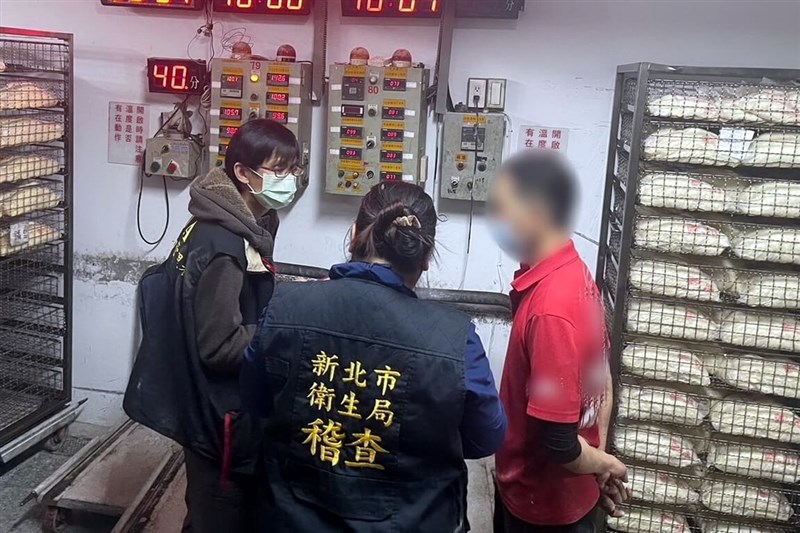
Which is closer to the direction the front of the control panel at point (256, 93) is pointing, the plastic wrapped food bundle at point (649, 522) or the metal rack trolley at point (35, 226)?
the plastic wrapped food bundle

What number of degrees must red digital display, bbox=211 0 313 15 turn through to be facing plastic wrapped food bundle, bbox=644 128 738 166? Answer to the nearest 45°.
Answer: approximately 45° to its left

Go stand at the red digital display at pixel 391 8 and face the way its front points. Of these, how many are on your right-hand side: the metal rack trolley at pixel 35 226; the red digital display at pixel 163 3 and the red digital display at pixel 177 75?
3

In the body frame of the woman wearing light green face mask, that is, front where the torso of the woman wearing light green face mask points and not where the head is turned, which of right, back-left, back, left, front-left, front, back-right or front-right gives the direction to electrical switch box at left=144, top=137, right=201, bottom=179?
left

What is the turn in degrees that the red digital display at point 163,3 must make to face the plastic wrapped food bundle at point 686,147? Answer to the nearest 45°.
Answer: approximately 45° to its left

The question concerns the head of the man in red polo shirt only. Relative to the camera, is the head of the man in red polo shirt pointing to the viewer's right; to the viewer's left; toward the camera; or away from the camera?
to the viewer's left

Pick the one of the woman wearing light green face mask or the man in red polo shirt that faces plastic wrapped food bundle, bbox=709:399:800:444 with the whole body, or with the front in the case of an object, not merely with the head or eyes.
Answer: the woman wearing light green face mask

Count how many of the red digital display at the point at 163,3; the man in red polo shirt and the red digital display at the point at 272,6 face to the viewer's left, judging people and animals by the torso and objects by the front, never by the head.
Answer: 1

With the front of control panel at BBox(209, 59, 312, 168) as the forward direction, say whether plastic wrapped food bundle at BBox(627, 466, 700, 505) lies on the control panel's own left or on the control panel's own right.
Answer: on the control panel's own left

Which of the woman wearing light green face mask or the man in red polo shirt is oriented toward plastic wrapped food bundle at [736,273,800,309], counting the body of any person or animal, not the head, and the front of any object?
the woman wearing light green face mask

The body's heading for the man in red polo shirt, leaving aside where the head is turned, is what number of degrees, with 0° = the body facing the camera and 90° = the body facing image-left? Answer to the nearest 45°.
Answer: approximately 90°

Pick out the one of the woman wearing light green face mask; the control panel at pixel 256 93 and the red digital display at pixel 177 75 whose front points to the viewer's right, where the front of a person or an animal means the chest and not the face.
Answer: the woman wearing light green face mask

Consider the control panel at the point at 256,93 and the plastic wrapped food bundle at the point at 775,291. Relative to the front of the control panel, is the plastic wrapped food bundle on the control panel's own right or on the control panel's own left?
on the control panel's own left

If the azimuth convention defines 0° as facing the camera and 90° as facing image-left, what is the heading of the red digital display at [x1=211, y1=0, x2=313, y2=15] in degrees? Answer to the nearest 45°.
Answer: approximately 0°

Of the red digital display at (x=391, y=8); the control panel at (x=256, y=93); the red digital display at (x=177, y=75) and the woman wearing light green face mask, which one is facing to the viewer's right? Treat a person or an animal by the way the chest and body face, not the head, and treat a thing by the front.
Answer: the woman wearing light green face mask
